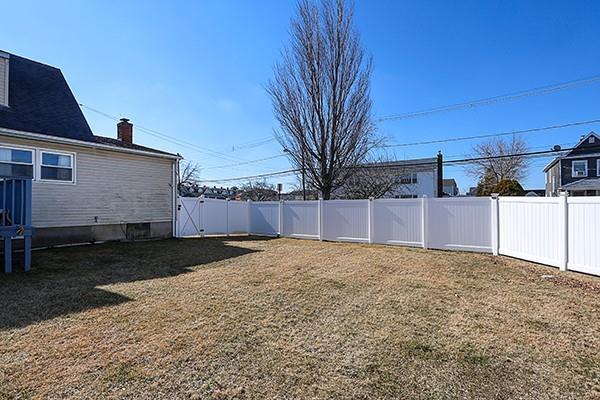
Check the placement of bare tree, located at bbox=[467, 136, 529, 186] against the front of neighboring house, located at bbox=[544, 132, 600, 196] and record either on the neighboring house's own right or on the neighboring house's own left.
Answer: on the neighboring house's own right

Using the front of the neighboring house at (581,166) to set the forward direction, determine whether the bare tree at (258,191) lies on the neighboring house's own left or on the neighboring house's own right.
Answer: on the neighboring house's own right

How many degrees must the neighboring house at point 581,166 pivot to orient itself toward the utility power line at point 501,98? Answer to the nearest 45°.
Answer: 0° — it already faces it
